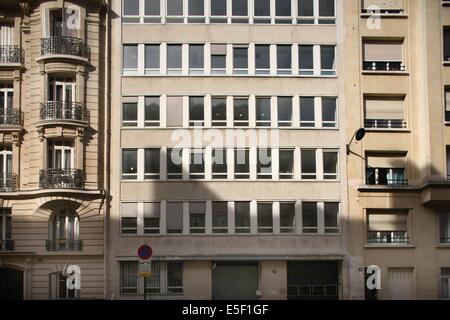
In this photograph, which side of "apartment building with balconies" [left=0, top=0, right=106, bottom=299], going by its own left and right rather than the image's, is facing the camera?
front

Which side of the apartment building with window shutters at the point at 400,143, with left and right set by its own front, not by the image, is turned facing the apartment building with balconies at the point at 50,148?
right

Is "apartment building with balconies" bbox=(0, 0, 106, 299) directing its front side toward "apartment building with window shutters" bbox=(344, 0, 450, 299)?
no

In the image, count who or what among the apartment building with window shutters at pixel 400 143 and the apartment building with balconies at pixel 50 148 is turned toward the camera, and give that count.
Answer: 2

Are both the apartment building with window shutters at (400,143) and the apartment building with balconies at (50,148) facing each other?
no

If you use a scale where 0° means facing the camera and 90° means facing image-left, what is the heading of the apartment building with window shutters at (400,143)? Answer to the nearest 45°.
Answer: approximately 0°
